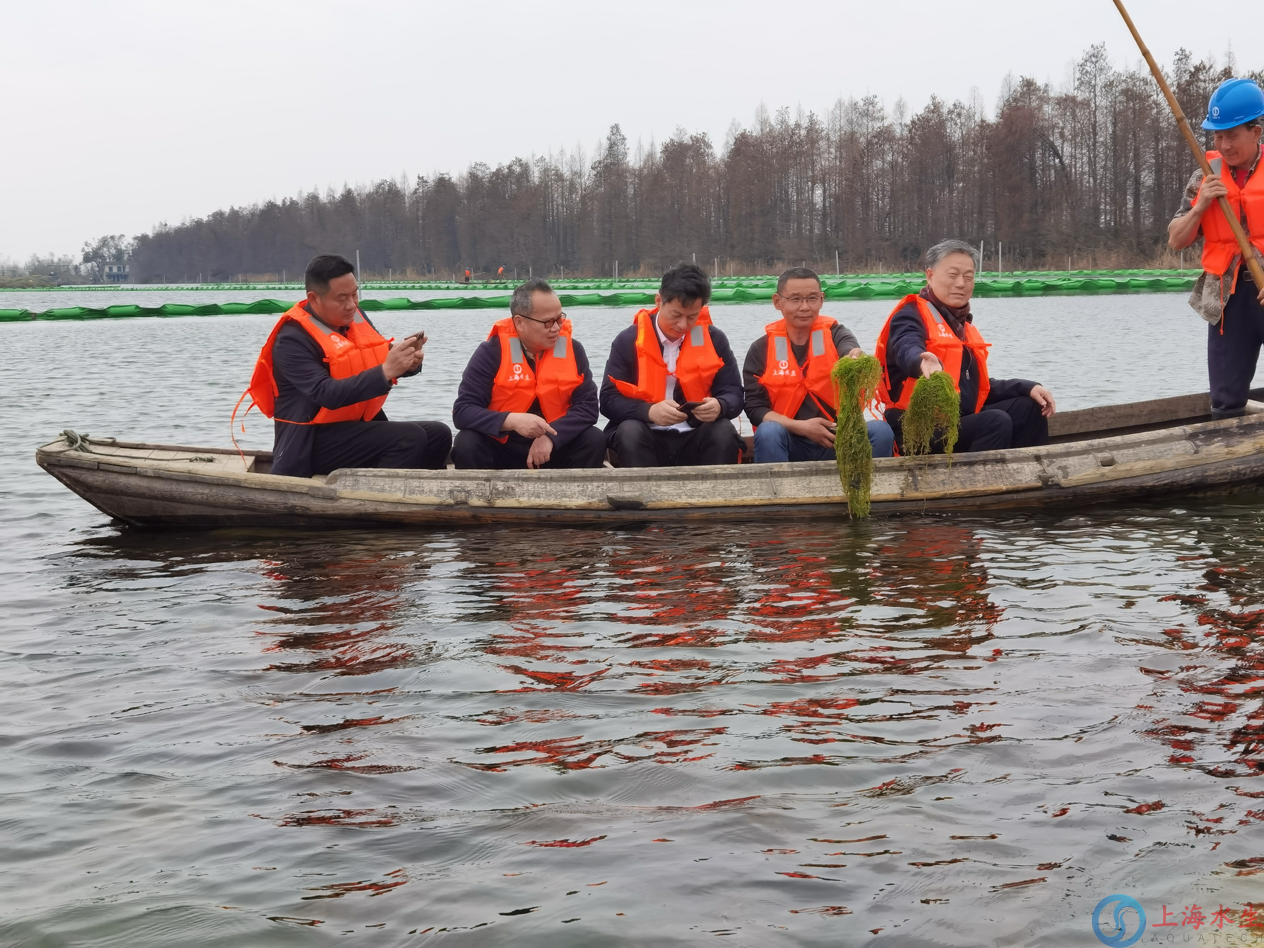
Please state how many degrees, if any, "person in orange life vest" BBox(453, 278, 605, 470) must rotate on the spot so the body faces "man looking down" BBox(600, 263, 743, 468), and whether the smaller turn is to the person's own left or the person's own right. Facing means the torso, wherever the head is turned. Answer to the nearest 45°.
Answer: approximately 90° to the person's own left

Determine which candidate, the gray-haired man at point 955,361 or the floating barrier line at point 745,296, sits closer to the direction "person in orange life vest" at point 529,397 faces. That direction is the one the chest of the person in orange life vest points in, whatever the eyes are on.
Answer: the gray-haired man

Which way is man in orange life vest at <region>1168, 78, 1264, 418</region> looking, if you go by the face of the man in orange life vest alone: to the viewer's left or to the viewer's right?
to the viewer's left

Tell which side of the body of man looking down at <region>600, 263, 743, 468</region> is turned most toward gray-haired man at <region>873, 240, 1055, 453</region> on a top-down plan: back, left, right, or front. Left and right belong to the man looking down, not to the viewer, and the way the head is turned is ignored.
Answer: left

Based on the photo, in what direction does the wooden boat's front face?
to the viewer's left

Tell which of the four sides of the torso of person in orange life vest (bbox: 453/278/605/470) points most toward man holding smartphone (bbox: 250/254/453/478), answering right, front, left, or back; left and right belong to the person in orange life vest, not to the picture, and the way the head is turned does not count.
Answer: right

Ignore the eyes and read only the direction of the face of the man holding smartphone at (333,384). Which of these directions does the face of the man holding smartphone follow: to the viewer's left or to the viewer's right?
to the viewer's right
